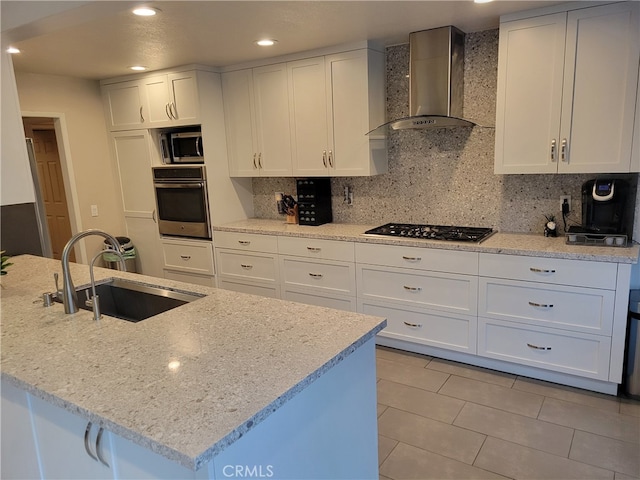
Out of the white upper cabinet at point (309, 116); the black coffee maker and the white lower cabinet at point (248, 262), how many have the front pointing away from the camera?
0

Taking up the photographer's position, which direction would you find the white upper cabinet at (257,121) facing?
facing the viewer and to the left of the viewer

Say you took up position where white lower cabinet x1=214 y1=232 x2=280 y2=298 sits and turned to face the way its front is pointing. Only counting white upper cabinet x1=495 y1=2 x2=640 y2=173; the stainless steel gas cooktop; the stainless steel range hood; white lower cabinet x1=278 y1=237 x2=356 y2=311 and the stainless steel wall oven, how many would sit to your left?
4

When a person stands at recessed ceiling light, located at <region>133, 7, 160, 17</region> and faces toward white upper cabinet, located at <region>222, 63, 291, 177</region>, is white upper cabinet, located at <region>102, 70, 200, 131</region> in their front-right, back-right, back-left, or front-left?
front-left

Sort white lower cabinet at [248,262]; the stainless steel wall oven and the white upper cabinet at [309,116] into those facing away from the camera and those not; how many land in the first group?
0

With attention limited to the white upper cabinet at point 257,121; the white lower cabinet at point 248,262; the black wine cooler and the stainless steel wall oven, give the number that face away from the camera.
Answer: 0

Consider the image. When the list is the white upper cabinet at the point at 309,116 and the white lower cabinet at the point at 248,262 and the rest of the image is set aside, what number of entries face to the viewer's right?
0

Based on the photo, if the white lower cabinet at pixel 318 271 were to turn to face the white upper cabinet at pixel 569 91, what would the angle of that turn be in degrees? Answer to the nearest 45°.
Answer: approximately 90° to its left

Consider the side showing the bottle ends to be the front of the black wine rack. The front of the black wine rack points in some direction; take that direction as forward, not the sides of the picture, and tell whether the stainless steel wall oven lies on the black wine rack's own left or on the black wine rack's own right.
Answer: on the black wine rack's own right

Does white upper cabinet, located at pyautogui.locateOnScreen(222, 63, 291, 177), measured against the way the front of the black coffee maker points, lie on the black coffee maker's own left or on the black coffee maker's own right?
on the black coffee maker's own right

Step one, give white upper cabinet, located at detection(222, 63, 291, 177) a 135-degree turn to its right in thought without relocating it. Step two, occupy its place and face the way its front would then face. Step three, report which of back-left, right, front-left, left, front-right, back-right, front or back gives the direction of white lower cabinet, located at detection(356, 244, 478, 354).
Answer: back-right

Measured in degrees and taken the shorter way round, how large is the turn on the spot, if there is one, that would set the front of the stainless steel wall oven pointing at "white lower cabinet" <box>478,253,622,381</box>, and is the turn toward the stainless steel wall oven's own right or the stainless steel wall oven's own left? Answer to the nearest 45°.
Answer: approximately 90° to the stainless steel wall oven's own left

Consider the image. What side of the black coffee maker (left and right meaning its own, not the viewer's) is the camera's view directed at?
front

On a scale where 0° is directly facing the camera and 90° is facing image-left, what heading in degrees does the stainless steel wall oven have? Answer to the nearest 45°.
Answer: approximately 45°

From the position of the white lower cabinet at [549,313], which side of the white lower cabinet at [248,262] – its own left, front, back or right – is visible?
left
